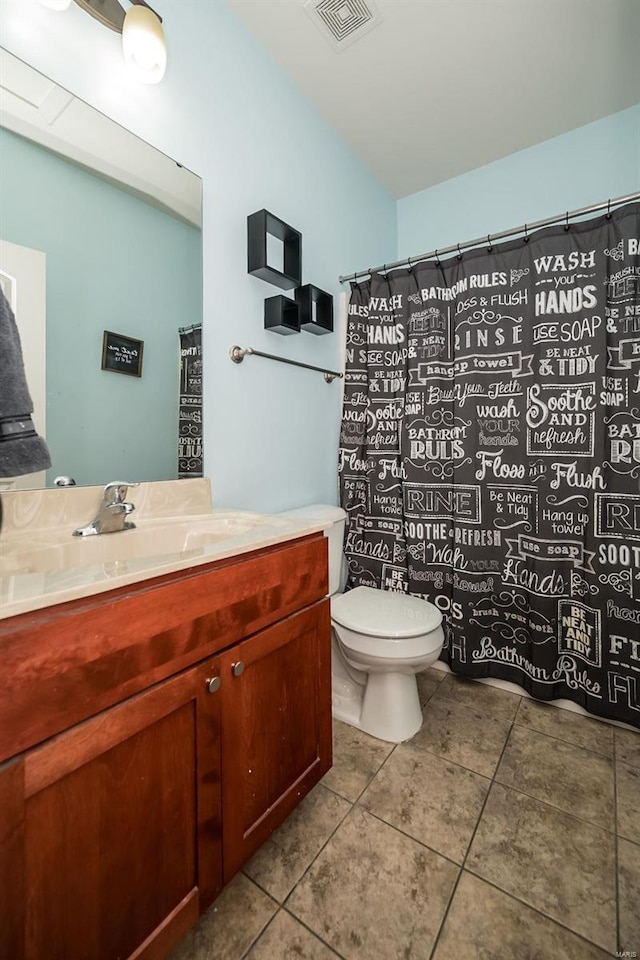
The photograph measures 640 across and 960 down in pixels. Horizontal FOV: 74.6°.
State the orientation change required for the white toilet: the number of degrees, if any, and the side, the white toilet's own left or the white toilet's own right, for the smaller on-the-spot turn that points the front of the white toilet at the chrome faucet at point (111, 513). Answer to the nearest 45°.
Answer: approximately 90° to the white toilet's own right

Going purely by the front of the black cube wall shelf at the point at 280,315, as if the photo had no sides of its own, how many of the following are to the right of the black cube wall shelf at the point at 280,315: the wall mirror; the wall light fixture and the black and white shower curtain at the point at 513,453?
2

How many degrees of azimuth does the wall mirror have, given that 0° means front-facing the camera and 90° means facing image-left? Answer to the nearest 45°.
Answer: approximately 315°

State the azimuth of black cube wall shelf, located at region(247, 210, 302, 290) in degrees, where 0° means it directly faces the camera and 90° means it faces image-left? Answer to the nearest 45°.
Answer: approximately 315°
